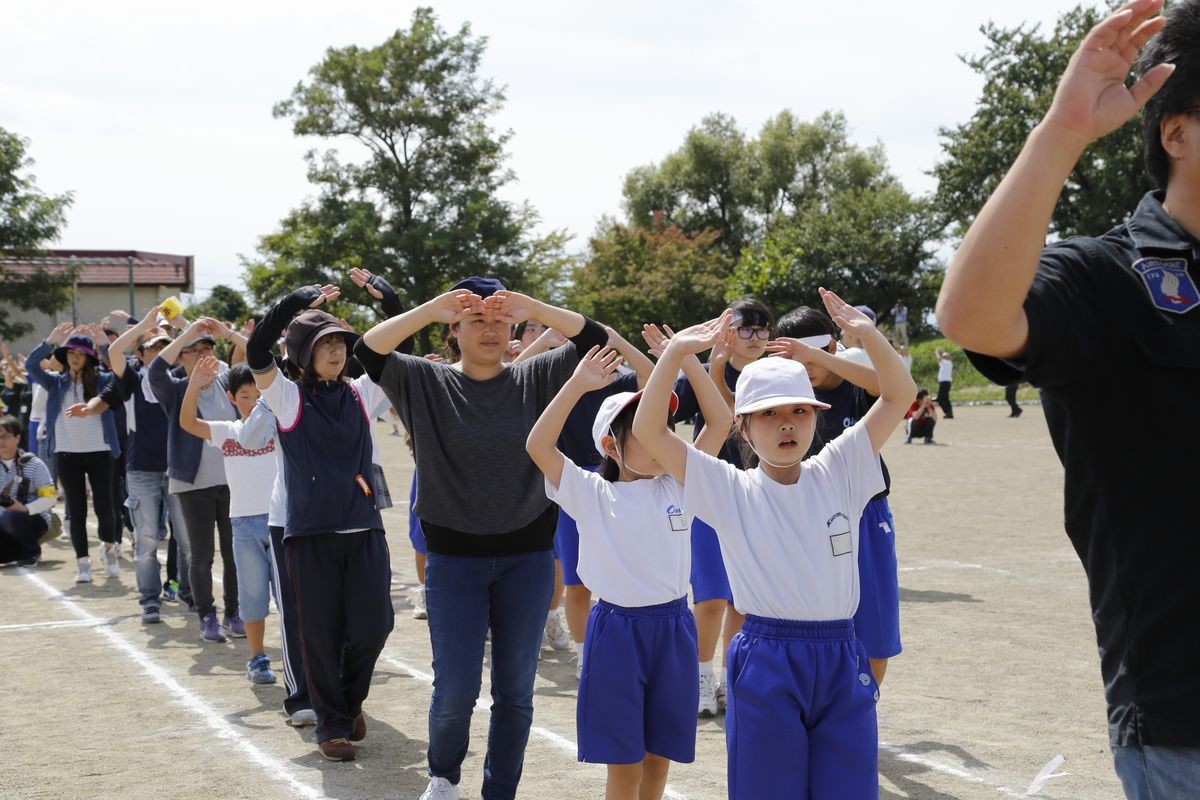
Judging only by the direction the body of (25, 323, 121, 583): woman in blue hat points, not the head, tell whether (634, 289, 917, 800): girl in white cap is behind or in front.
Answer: in front

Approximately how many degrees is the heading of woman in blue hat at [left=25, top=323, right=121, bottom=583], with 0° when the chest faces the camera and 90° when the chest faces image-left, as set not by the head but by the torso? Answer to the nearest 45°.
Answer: approximately 0°

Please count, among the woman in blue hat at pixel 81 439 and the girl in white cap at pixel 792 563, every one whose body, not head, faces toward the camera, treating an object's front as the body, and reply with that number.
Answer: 2

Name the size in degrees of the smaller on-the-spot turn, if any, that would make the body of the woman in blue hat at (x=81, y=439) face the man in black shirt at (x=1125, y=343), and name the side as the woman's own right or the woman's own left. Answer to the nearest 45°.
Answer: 0° — they already face them

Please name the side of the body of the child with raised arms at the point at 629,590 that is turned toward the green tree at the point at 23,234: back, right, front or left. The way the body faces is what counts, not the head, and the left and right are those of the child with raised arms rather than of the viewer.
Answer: back

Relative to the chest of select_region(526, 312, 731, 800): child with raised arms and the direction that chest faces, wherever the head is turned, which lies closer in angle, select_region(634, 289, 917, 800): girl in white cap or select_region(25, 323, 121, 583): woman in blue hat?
the girl in white cap

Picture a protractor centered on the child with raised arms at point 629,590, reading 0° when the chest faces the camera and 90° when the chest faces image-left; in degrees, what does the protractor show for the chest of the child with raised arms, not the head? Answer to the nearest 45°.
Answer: approximately 315°
